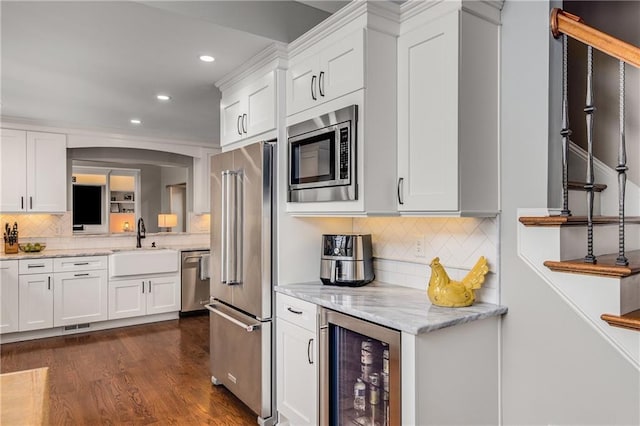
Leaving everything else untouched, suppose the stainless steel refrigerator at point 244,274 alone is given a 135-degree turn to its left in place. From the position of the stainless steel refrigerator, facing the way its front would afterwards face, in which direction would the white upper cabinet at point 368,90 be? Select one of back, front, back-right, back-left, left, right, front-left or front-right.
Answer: front-right

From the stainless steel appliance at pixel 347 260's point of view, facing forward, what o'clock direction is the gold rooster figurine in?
The gold rooster figurine is roughly at 9 o'clock from the stainless steel appliance.

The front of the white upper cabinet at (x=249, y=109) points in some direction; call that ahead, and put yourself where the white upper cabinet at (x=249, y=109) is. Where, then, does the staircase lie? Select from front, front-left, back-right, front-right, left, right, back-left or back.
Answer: left

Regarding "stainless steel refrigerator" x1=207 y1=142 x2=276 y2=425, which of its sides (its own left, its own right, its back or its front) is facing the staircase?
left

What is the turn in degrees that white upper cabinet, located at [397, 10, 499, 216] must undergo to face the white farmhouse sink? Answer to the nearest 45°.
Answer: approximately 90° to its right

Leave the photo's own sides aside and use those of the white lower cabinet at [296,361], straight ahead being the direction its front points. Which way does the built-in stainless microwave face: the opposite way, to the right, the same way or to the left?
the same way

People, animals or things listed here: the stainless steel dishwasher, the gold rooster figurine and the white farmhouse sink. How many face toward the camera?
2

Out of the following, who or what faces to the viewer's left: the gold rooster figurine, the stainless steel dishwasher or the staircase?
the gold rooster figurine

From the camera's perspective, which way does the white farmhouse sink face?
toward the camera

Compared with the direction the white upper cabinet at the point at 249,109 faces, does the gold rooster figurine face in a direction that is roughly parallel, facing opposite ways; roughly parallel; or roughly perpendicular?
roughly perpendicular

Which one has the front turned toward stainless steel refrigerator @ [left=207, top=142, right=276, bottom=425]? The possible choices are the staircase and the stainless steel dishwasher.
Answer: the stainless steel dishwasher

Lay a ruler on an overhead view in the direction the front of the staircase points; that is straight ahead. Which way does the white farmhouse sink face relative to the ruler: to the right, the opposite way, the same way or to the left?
the same way

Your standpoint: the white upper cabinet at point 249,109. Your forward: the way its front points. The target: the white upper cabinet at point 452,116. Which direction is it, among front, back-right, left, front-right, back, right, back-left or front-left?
left

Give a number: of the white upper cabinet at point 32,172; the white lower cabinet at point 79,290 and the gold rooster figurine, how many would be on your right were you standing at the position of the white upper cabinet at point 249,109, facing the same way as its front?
2

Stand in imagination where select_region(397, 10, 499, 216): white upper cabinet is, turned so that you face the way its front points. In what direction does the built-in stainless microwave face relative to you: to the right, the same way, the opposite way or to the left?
the same way

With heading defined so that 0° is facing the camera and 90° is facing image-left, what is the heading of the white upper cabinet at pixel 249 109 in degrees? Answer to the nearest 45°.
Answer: approximately 45°

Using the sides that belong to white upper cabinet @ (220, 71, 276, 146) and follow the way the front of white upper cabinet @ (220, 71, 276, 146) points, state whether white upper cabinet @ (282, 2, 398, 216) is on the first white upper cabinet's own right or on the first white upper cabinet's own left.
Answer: on the first white upper cabinet's own left
